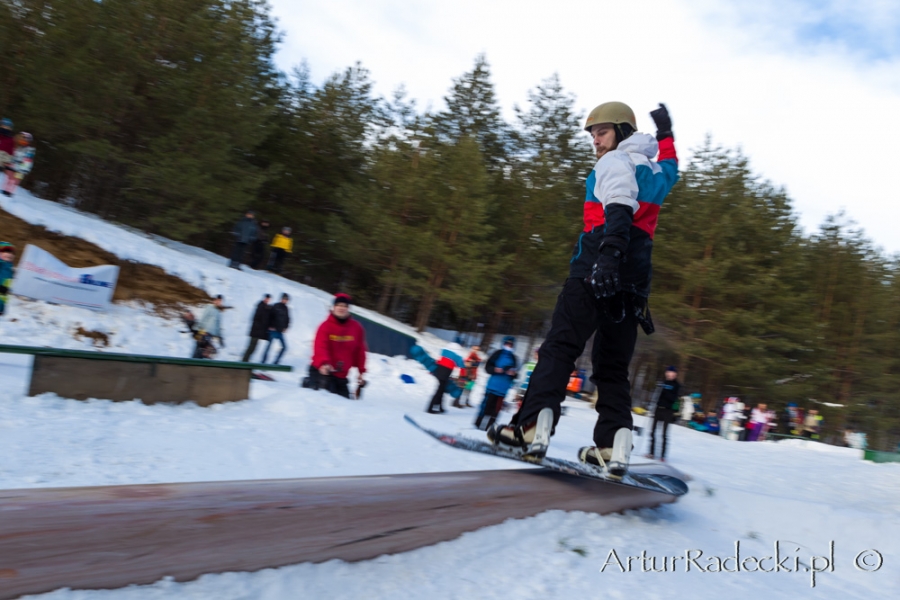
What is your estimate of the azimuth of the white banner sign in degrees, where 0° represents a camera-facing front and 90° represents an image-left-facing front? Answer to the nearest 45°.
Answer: approximately 0°

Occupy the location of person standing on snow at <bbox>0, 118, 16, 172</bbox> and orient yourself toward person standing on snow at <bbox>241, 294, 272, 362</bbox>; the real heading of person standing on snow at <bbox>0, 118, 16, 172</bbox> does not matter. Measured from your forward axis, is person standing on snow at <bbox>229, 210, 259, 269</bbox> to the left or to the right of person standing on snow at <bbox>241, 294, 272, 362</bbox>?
left

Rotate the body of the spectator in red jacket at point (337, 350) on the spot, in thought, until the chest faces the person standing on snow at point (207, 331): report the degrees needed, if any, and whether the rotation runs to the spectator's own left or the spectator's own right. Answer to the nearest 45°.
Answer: approximately 135° to the spectator's own right
